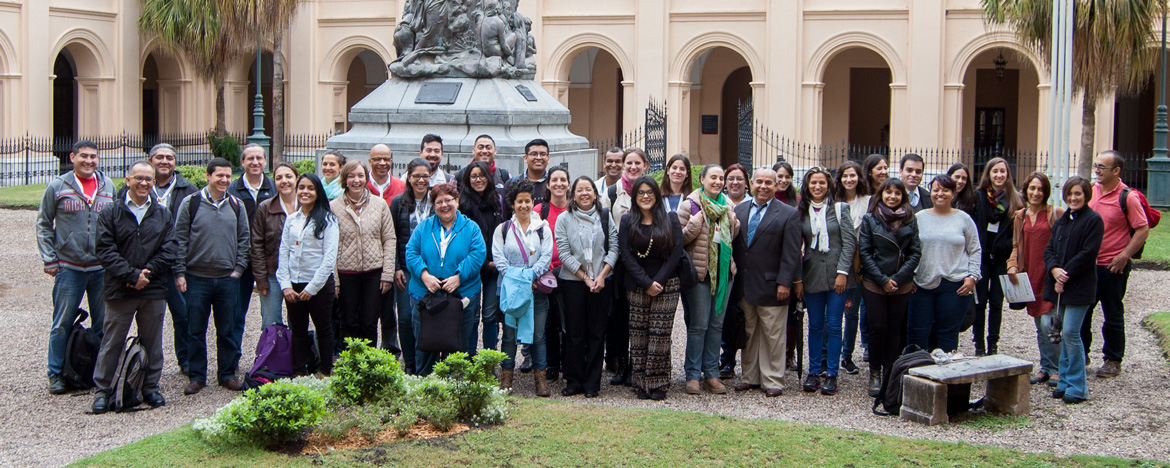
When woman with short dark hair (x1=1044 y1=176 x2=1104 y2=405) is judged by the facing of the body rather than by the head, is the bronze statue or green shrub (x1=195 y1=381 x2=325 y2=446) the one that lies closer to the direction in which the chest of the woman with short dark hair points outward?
the green shrub

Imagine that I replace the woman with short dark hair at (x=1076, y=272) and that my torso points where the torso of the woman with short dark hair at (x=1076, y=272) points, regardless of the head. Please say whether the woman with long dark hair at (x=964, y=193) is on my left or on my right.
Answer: on my right

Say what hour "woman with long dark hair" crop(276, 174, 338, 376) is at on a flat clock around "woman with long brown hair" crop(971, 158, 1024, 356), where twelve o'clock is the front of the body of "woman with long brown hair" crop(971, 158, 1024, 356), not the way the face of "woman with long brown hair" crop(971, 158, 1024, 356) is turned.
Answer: "woman with long dark hair" crop(276, 174, 338, 376) is roughly at 2 o'clock from "woman with long brown hair" crop(971, 158, 1024, 356).

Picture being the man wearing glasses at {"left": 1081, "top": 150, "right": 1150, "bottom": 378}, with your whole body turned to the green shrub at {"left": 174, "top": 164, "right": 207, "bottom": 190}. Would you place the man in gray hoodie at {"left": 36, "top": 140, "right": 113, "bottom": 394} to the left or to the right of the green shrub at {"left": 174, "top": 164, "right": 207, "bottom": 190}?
left
